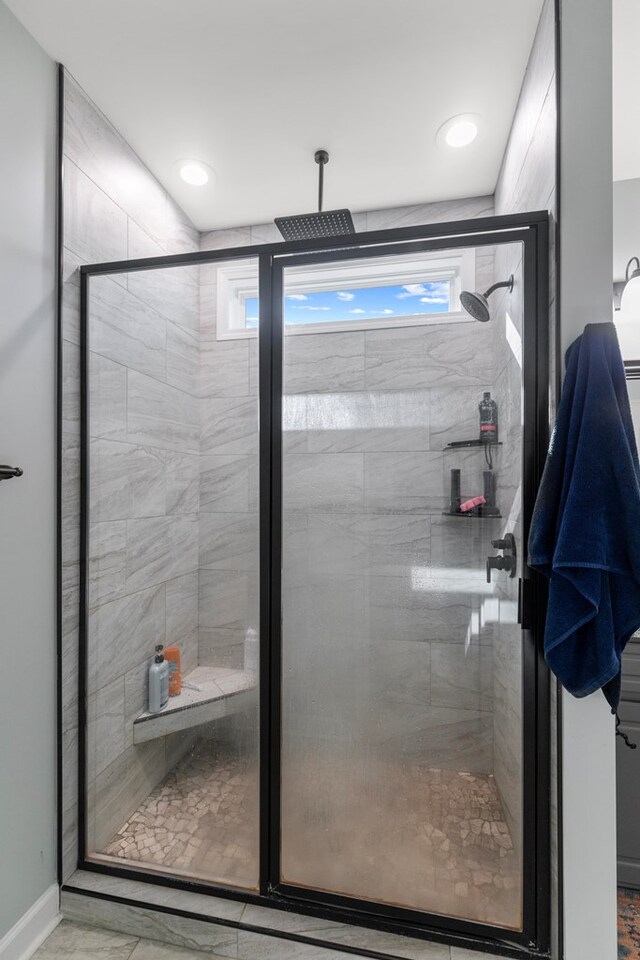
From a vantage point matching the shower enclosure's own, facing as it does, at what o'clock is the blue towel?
The blue towel is roughly at 10 o'clock from the shower enclosure.

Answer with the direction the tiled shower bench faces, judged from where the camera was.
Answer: facing the viewer and to the right of the viewer

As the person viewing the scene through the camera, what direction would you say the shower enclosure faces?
facing the viewer
